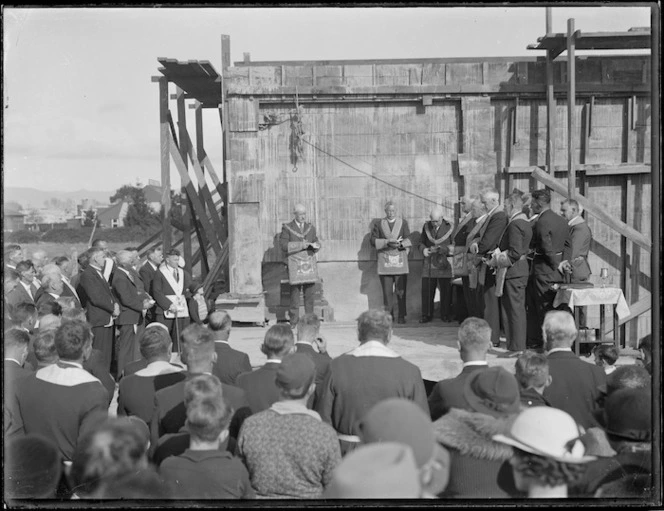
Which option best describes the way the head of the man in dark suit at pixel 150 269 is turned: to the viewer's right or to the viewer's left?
to the viewer's right

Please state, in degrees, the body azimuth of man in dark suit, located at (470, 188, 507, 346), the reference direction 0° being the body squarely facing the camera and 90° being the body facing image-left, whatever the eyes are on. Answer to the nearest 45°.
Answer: approximately 90°

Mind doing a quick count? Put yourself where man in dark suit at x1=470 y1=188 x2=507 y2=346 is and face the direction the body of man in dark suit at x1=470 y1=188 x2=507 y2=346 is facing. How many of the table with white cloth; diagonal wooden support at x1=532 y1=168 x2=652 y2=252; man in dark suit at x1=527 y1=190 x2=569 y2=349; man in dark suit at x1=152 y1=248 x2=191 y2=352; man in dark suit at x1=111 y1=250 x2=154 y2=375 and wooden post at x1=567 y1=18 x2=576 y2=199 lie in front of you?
2

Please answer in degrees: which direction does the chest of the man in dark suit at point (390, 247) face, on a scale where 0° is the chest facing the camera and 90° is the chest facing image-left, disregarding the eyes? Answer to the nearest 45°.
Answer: approximately 0°

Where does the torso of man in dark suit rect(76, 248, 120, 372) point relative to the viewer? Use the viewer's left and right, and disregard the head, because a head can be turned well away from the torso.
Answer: facing to the right of the viewer

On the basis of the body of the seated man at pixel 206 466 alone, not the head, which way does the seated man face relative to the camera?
away from the camera

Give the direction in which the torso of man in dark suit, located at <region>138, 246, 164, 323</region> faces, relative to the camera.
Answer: to the viewer's right

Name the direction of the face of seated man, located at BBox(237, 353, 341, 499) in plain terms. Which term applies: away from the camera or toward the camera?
away from the camera

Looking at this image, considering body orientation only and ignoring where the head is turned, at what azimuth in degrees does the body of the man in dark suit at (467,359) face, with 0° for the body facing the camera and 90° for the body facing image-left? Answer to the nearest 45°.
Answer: approximately 180°

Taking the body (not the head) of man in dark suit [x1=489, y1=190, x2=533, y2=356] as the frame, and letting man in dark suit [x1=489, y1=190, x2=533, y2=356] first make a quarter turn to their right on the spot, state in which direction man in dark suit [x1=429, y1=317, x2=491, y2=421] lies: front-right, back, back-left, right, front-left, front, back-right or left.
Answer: back

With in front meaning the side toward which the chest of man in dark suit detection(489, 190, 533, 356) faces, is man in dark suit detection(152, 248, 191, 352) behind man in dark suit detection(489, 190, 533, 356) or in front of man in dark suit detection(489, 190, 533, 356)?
in front

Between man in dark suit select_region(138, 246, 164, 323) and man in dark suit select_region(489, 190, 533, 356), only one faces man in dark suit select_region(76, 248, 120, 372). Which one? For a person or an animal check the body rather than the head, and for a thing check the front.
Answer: man in dark suit select_region(489, 190, 533, 356)

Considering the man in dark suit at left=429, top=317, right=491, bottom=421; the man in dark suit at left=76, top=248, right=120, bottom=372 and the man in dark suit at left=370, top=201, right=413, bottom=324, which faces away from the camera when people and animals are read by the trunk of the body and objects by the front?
the man in dark suit at left=429, top=317, right=491, bottom=421

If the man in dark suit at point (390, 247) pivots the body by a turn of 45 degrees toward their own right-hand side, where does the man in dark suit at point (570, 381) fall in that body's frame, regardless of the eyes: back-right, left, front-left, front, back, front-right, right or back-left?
front-left

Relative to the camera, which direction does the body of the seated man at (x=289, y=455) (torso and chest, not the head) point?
away from the camera

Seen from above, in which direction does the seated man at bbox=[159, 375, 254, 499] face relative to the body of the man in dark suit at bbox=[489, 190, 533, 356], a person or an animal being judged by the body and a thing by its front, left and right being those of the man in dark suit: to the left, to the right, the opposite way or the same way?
to the right

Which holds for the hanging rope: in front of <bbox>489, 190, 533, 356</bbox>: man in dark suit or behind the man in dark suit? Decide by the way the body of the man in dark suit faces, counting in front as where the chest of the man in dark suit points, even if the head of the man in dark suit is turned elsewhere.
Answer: in front
